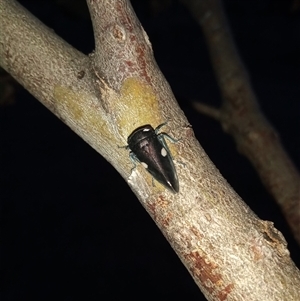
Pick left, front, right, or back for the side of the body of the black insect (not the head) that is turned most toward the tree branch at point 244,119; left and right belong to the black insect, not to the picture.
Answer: right

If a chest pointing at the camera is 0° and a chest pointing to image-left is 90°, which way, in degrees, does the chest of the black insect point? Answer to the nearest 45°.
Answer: approximately 135°
